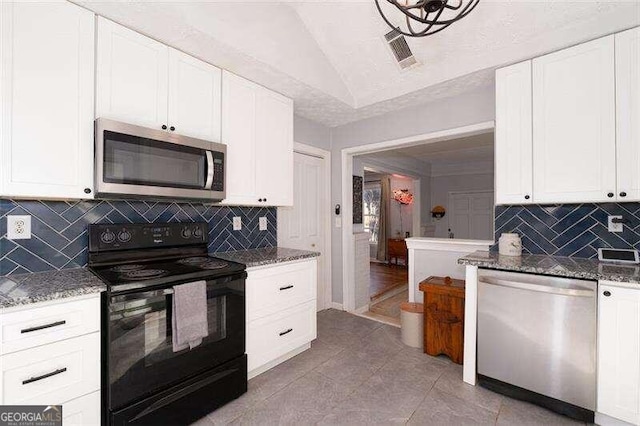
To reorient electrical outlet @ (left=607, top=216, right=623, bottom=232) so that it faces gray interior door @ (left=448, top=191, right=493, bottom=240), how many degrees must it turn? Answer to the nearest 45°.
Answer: approximately 135° to its right

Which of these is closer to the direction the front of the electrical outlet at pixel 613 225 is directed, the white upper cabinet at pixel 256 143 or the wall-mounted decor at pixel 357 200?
the white upper cabinet

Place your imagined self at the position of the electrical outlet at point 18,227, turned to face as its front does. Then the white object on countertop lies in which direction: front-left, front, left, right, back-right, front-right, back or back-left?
front-left

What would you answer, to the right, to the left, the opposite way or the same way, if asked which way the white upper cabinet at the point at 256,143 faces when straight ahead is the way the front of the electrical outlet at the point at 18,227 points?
the same way

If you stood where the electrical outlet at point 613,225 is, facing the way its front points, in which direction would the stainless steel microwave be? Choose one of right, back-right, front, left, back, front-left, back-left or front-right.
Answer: front-right

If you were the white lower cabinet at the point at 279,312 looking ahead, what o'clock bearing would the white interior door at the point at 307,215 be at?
The white interior door is roughly at 8 o'clock from the white lower cabinet.

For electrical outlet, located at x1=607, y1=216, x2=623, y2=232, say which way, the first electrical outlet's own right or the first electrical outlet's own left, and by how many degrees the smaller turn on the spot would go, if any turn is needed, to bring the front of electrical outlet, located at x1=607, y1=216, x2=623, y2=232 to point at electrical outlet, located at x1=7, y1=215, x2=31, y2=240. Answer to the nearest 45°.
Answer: approximately 45° to the first electrical outlet's own right

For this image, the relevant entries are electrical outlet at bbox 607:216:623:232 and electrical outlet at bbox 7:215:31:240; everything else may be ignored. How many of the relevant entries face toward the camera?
2

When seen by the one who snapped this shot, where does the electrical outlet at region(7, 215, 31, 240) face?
facing the viewer

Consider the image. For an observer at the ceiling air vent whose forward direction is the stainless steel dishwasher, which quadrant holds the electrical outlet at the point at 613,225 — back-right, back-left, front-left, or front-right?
front-left

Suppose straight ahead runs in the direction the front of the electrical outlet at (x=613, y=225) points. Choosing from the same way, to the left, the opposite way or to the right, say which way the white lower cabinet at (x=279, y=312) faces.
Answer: to the left

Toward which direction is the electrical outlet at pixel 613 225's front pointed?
toward the camera

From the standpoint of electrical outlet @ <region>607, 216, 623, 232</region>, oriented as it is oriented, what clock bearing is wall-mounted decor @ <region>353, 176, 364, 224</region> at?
The wall-mounted decor is roughly at 3 o'clock from the electrical outlet.

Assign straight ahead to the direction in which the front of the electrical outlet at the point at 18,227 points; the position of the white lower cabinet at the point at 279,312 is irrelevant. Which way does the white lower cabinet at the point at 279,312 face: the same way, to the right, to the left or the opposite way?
the same way

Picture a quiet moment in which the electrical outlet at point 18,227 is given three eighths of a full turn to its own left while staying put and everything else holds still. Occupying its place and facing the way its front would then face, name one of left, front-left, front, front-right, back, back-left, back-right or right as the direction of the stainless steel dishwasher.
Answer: right

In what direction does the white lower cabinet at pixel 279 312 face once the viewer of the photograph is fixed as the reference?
facing the viewer and to the right of the viewer
